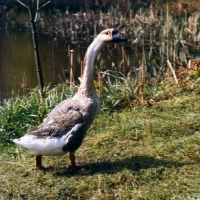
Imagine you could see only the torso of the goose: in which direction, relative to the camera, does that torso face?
to the viewer's right
